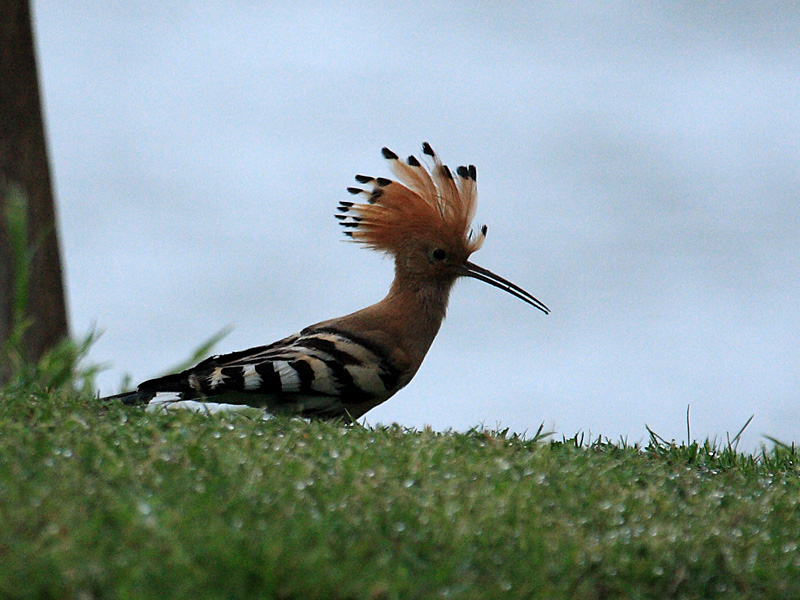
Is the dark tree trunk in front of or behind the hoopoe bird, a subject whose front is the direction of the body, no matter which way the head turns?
behind

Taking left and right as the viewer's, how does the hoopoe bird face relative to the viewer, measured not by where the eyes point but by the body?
facing to the right of the viewer
